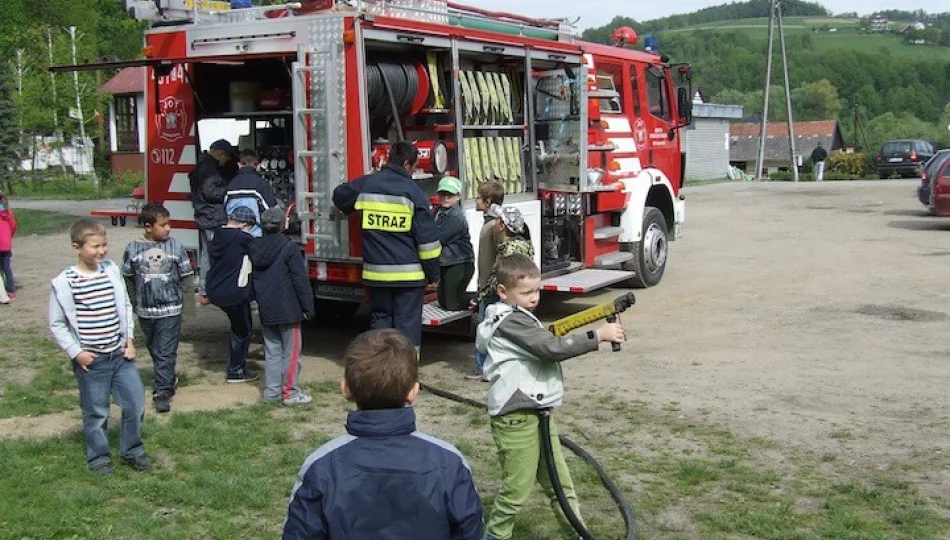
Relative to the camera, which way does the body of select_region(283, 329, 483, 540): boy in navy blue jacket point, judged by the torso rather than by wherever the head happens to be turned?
away from the camera

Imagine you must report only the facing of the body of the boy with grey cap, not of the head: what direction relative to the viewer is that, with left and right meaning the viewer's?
facing away from the viewer and to the right of the viewer

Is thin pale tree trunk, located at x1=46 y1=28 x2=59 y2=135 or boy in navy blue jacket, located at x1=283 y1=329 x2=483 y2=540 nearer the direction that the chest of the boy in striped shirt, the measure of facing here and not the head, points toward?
the boy in navy blue jacket

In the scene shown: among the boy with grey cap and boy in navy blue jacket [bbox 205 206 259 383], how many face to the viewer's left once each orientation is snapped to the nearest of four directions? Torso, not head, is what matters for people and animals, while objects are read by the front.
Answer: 0

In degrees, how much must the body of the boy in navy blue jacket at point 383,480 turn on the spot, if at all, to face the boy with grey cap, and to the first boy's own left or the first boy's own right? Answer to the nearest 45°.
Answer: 0° — they already face them

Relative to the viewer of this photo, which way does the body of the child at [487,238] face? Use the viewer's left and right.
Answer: facing to the left of the viewer

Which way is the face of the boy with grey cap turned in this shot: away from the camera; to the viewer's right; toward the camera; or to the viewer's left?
away from the camera

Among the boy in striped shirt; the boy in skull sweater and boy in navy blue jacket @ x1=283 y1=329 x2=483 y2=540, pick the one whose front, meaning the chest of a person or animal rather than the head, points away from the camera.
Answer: the boy in navy blue jacket

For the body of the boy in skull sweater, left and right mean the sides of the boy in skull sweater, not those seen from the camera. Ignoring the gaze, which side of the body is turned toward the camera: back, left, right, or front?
front

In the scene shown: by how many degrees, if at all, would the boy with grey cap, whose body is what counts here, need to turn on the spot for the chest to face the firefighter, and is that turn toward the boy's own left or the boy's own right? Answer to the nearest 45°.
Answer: approximately 45° to the boy's own right

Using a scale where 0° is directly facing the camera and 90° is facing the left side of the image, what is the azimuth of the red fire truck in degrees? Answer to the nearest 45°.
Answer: approximately 225°

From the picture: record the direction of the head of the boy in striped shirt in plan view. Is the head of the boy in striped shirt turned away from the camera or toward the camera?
toward the camera
